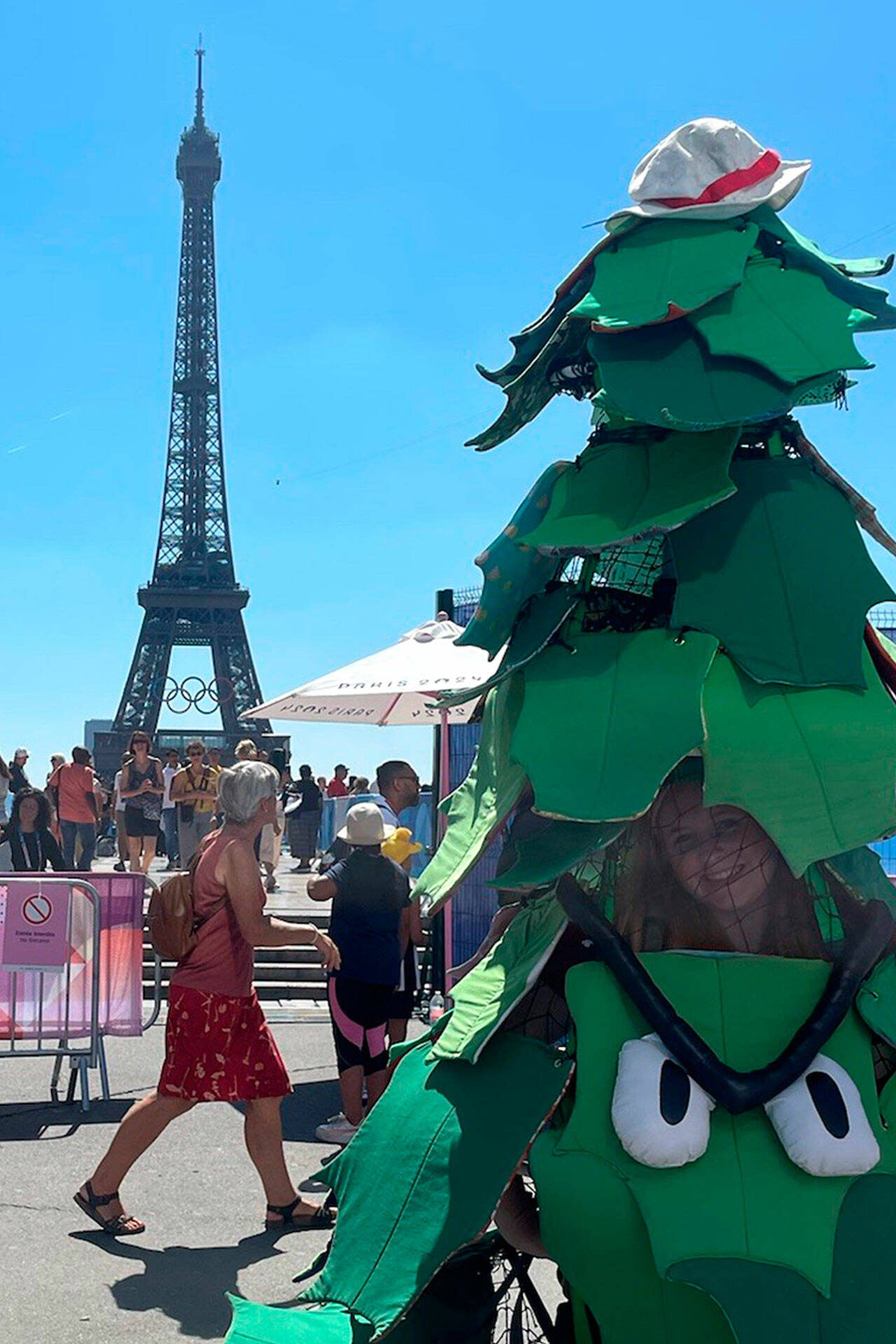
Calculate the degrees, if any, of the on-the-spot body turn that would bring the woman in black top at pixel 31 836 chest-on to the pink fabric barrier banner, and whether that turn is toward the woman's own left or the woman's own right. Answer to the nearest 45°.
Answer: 0° — they already face it

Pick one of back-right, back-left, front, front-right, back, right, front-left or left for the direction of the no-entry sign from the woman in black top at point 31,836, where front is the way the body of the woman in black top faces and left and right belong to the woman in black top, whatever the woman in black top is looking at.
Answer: front

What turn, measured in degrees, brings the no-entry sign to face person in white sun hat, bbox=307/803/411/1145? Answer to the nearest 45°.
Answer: approximately 45° to its left

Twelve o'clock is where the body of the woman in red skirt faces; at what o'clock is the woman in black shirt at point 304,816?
The woman in black shirt is roughly at 9 o'clock from the woman in red skirt.

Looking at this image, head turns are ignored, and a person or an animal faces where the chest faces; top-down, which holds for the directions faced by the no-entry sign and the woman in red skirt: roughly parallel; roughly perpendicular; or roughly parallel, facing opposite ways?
roughly perpendicular

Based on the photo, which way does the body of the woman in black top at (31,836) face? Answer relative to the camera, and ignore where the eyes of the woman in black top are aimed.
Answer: toward the camera

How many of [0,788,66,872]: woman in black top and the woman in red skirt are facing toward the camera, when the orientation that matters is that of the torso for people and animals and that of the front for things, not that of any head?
1

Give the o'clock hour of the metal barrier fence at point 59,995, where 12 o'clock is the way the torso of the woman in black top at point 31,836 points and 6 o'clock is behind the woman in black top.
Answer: The metal barrier fence is roughly at 12 o'clock from the woman in black top.

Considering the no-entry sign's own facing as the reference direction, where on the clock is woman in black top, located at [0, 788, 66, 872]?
The woman in black top is roughly at 6 o'clock from the no-entry sign.

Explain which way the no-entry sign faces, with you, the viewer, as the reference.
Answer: facing the viewer

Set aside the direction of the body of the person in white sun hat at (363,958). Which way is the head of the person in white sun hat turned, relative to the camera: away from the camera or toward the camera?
away from the camera

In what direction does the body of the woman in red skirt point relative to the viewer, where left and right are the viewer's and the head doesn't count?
facing to the right of the viewer

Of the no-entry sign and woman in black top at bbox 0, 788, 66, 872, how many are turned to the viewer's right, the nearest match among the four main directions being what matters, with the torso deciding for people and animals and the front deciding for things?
0

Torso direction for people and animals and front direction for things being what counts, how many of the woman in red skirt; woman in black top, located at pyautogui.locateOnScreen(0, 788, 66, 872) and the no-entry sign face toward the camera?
2
